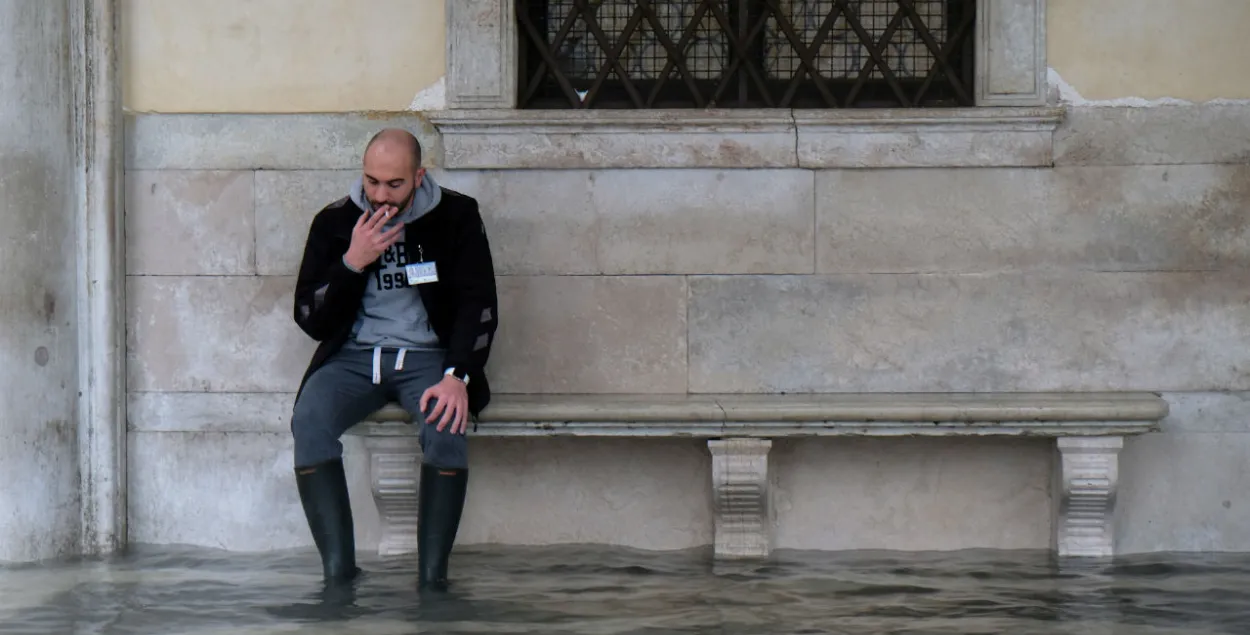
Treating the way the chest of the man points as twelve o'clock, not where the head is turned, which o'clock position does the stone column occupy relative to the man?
The stone column is roughly at 4 o'clock from the man.

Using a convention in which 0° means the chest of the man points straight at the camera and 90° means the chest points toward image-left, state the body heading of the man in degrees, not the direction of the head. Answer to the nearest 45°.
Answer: approximately 0°
